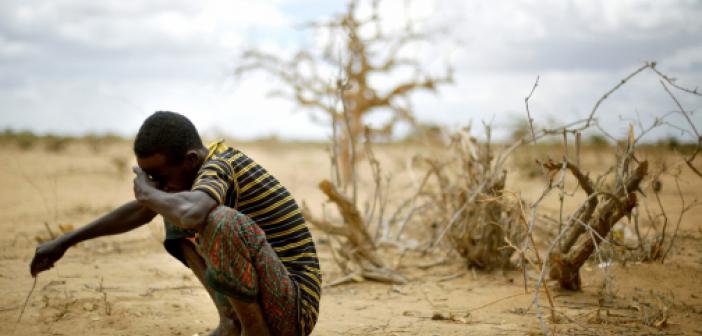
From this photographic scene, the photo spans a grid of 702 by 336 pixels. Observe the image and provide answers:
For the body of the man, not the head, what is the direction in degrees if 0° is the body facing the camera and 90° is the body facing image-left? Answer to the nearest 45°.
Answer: approximately 90°

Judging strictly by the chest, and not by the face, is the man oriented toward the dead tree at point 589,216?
no

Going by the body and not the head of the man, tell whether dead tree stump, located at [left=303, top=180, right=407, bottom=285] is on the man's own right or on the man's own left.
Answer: on the man's own right

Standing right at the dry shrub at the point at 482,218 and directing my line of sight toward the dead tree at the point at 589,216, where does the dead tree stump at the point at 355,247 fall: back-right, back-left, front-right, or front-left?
back-right

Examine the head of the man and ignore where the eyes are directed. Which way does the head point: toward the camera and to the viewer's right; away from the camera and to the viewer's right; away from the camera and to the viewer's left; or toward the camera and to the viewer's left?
toward the camera and to the viewer's left

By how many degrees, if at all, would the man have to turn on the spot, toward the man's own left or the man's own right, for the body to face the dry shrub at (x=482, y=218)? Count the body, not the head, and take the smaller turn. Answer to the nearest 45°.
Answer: approximately 135° to the man's own right
